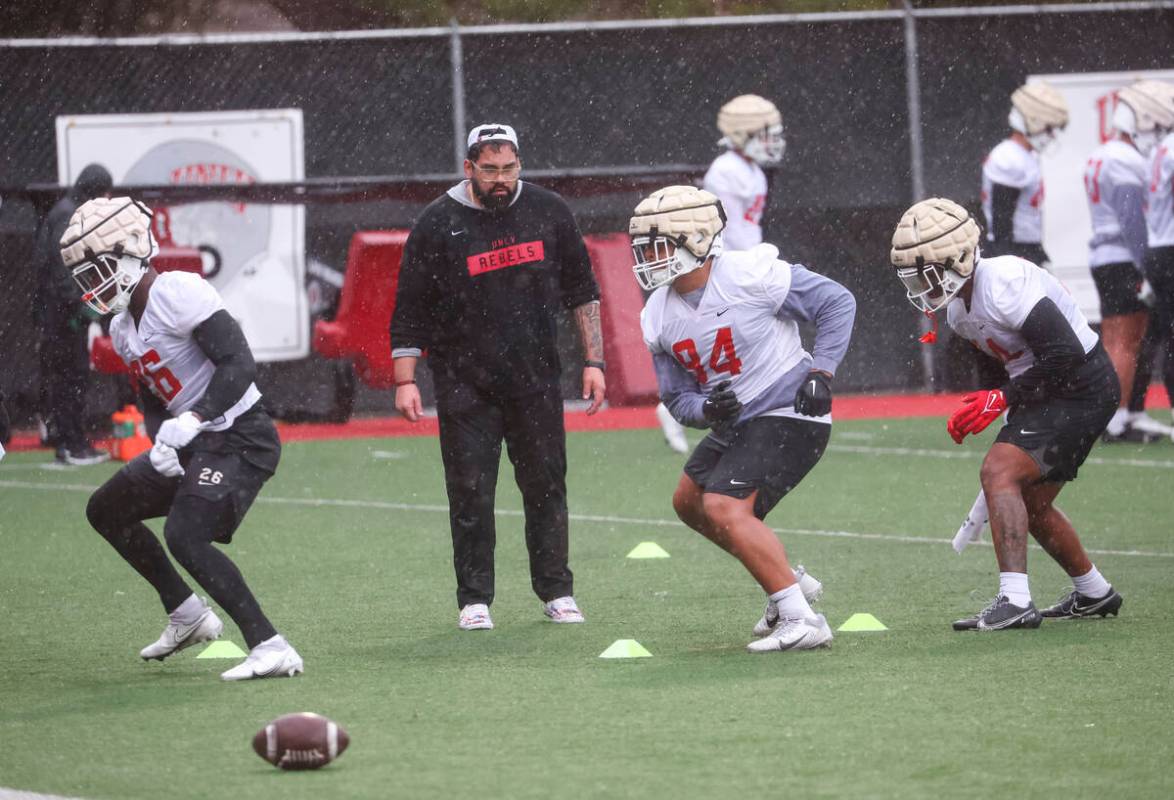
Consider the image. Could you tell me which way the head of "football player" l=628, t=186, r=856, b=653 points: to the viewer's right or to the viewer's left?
to the viewer's left

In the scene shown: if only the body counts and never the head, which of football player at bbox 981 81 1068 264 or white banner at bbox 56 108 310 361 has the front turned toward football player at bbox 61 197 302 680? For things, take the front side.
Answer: the white banner

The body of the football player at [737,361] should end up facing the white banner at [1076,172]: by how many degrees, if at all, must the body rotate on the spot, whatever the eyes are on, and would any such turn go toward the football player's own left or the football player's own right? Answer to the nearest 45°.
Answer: approximately 135° to the football player's own right

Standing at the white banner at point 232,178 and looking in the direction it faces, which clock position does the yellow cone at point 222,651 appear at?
The yellow cone is roughly at 12 o'clock from the white banner.

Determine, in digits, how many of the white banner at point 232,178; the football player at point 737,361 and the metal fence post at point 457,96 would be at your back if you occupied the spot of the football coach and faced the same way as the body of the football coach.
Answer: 2

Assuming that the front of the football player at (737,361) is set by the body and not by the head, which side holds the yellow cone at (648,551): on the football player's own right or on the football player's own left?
on the football player's own right

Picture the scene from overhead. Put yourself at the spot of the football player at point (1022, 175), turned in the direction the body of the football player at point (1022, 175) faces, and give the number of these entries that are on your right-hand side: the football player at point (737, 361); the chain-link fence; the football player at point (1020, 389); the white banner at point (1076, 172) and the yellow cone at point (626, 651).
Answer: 3

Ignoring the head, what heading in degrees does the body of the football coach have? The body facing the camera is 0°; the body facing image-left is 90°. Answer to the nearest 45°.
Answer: approximately 0°

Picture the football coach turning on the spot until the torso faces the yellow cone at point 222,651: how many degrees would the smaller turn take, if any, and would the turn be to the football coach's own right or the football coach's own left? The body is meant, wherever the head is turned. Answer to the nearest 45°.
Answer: approximately 45° to the football coach's own right

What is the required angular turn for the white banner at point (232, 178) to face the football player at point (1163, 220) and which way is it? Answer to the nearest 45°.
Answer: approximately 45° to its left

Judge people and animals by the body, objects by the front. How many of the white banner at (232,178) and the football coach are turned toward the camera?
2

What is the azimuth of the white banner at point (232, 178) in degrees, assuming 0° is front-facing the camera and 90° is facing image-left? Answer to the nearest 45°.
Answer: approximately 0°
